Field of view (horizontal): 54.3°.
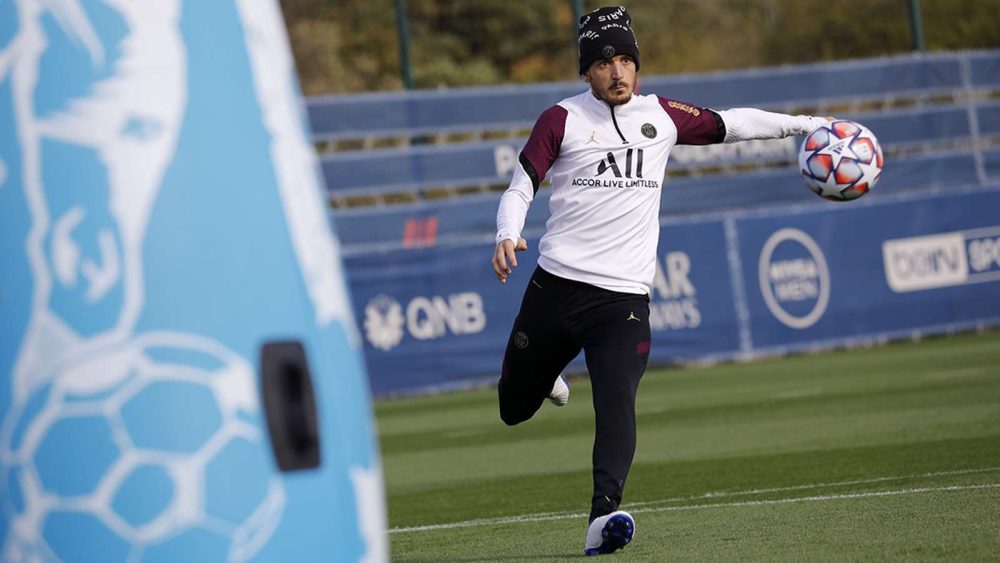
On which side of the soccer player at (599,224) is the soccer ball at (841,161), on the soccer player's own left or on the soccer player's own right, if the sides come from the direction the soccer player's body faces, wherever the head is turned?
on the soccer player's own left

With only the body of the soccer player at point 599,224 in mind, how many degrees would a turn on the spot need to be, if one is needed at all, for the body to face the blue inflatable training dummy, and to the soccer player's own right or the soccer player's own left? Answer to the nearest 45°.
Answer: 0° — they already face it

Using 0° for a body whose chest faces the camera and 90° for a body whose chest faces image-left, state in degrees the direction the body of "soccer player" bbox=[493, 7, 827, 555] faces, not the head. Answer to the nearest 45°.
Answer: approximately 0°

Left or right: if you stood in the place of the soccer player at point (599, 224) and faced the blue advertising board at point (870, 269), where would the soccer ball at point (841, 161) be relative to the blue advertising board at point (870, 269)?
right

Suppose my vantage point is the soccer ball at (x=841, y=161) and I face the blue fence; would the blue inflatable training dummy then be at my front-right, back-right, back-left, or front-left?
back-left

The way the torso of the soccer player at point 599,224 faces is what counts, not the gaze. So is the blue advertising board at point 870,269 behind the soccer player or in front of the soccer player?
behind

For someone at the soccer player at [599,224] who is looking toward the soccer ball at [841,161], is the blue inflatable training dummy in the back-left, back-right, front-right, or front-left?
back-right

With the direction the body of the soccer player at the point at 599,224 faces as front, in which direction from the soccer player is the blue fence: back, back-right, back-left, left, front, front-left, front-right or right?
back
